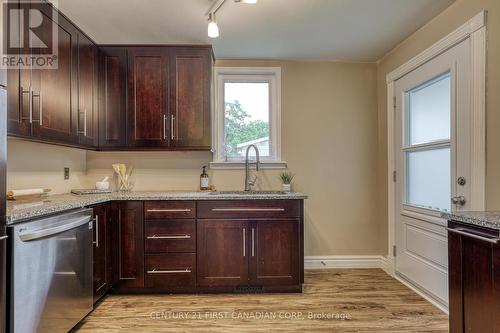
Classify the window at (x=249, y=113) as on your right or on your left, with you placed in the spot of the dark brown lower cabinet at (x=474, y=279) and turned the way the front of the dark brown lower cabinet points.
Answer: on your right

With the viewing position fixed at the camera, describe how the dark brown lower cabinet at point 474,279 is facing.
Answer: facing the viewer and to the left of the viewer

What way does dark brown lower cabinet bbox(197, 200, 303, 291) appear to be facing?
toward the camera

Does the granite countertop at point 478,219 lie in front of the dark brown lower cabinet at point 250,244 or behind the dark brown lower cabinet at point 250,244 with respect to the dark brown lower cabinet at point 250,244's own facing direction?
in front

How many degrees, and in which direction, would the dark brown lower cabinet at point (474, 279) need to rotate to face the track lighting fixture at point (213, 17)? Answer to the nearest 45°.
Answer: approximately 45° to its right

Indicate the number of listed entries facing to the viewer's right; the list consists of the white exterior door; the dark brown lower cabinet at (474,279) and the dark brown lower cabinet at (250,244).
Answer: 0

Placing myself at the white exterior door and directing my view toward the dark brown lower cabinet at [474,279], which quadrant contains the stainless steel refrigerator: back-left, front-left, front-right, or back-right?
front-right

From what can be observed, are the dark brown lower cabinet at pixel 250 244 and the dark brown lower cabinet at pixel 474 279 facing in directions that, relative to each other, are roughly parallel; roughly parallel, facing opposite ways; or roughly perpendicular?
roughly perpendicular

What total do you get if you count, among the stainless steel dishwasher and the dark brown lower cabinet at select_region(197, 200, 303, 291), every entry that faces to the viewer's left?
0

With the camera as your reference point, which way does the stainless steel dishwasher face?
facing the viewer and to the right of the viewer

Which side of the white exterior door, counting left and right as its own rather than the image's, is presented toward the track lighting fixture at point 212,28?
front

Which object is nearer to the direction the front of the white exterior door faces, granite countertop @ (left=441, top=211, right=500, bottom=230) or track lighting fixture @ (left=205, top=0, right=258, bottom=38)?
the track lighting fixture

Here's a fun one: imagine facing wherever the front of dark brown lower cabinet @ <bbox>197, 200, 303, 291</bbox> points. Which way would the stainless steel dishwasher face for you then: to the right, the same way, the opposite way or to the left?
to the left
